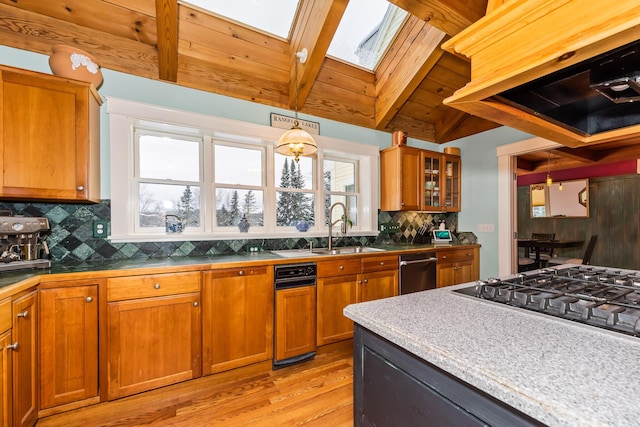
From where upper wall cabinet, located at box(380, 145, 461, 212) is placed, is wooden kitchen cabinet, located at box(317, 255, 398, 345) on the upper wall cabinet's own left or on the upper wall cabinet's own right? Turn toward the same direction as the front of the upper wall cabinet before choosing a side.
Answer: on the upper wall cabinet's own right

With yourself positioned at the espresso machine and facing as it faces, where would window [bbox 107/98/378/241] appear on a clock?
The window is roughly at 9 o'clock from the espresso machine.

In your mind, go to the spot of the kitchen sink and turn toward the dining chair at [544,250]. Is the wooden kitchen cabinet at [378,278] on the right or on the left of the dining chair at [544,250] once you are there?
right

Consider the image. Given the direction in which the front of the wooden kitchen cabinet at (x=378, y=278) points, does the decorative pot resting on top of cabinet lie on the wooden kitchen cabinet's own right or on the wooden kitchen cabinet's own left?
on the wooden kitchen cabinet's own right

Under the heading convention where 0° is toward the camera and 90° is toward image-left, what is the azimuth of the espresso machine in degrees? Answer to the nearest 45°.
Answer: approximately 0°

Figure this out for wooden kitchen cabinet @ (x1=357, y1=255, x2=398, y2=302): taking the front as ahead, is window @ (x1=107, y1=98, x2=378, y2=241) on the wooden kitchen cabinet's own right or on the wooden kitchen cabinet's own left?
on the wooden kitchen cabinet's own right

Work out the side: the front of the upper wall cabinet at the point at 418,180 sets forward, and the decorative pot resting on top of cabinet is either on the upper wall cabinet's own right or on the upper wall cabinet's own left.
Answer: on the upper wall cabinet's own right

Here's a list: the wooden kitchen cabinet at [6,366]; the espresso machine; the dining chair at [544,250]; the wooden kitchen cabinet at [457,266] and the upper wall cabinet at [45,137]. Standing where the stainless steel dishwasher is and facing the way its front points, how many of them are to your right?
3
